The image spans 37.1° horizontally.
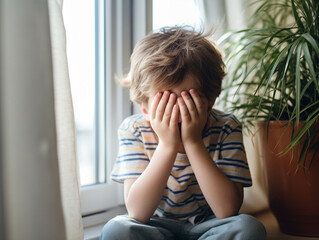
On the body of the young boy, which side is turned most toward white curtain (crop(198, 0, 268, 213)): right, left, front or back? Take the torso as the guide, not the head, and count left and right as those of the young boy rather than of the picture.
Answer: back

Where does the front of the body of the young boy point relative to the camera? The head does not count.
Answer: toward the camera

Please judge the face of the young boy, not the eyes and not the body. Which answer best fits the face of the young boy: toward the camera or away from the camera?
toward the camera
